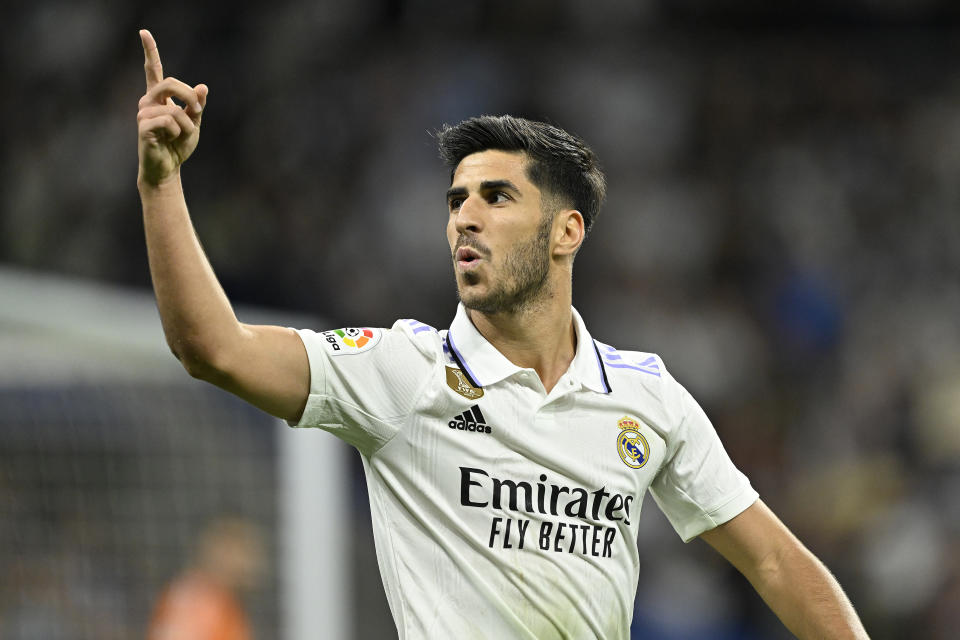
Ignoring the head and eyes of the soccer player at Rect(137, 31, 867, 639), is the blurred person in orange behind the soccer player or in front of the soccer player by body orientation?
behind

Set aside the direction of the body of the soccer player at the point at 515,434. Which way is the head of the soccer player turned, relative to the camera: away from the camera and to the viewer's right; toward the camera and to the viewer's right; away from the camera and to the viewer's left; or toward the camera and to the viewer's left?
toward the camera and to the viewer's left

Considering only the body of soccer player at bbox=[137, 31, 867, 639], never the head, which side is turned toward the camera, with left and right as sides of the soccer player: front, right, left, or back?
front
